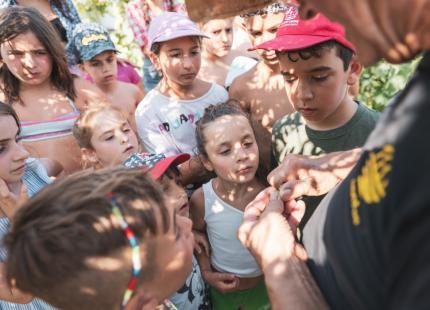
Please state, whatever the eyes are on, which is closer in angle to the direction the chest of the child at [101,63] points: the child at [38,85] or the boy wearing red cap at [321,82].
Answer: the boy wearing red cap

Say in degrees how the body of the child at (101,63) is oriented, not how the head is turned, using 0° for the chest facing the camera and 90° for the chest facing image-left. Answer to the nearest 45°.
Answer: approximately 315°

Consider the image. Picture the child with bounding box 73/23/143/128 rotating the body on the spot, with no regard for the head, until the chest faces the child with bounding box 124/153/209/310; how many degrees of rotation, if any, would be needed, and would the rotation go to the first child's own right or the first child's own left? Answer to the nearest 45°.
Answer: approximately 45° to the first child's own right

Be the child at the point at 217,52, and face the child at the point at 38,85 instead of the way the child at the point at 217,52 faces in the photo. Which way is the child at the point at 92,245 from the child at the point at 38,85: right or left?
left

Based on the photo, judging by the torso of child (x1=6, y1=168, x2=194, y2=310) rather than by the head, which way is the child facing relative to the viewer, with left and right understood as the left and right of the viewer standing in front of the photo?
facing away from the viewer and to the right of the viewer

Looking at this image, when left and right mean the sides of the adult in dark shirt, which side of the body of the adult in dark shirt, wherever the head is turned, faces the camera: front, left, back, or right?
left

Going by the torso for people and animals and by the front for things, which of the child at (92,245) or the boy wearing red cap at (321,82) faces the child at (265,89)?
the child at (92,245)

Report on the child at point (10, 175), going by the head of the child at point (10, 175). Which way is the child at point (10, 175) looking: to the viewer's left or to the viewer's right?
to the viewer's right
